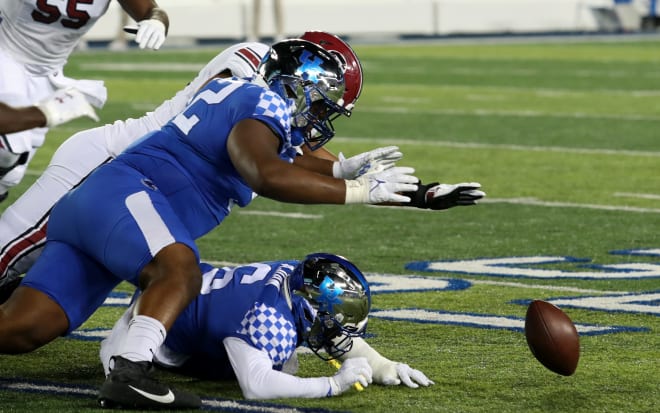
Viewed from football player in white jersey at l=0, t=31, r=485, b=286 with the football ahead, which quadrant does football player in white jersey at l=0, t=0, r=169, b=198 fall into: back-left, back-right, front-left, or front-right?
back-left

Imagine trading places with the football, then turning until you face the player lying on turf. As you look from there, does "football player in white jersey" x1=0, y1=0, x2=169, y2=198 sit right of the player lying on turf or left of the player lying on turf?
right

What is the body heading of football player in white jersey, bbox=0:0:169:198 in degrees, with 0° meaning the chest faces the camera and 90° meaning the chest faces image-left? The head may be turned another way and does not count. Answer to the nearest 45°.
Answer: approximately 315°

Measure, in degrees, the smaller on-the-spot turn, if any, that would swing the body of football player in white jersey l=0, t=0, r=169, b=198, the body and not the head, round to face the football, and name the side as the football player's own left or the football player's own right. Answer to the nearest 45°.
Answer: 0° — they already face it
